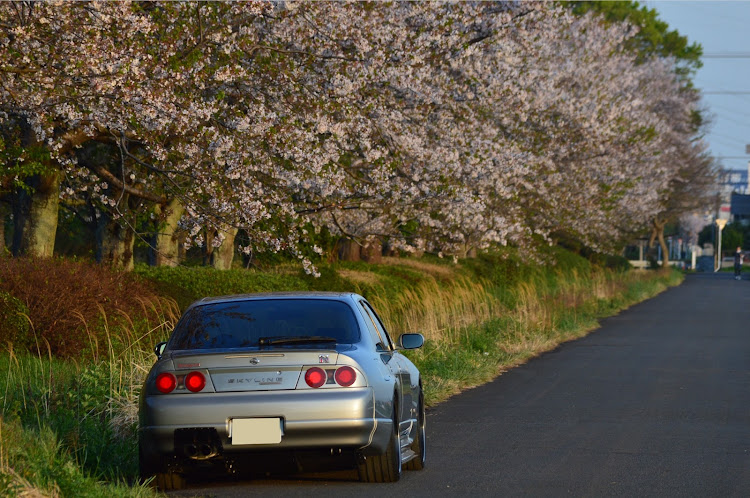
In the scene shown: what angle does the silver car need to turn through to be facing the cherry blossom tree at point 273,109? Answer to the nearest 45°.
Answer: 0° — it already faces it

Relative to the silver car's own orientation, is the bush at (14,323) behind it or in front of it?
in front

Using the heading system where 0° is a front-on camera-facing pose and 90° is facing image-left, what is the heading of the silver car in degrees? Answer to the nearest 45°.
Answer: approximately 180°

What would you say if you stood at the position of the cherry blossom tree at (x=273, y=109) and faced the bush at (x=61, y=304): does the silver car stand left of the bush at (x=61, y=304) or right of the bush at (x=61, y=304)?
left

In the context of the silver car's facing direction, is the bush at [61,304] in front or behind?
in front

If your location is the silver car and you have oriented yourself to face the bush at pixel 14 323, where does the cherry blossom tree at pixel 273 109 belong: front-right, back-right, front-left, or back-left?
front-right
